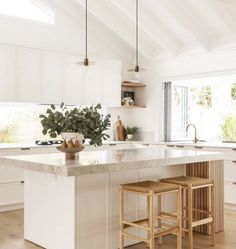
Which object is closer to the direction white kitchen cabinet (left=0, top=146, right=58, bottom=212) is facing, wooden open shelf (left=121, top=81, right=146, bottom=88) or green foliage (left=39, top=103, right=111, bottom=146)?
the green foliage

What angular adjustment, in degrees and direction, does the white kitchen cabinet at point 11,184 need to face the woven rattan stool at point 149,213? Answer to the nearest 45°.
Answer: approximately 45° to its left

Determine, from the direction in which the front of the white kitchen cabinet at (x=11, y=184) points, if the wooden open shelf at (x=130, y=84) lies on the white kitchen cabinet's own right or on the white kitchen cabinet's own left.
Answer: on the white kitchen cabinet's own left

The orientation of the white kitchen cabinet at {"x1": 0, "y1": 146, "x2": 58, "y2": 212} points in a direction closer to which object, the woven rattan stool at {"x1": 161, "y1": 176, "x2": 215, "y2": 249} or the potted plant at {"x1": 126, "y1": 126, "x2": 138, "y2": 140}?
the woven rattan stool

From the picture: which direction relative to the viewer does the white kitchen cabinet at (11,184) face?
toward the camera

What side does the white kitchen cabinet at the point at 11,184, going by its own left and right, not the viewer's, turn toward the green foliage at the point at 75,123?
front

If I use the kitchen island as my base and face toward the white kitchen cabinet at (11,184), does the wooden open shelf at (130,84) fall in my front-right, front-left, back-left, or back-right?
front-right

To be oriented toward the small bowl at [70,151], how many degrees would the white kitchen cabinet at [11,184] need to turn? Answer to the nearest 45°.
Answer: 0° — it already faces it

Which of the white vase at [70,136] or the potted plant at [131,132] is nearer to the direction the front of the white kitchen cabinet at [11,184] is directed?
the white vase

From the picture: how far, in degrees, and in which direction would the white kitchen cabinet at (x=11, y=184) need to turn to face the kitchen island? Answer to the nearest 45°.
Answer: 0° — it already faces it

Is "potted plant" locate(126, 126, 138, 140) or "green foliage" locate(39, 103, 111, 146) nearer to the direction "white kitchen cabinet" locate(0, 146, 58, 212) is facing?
the green foliage

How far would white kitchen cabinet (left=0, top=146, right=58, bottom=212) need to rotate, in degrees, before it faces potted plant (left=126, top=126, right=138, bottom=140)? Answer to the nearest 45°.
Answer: approximately 135° to its left

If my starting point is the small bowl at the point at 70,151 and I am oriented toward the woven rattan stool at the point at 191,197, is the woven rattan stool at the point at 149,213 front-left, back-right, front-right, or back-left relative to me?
front-right

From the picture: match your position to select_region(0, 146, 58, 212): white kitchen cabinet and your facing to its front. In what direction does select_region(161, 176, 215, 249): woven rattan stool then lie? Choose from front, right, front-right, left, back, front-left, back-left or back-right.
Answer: front-left

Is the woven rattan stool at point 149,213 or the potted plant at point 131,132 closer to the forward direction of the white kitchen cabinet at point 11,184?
the woven rattan stool
